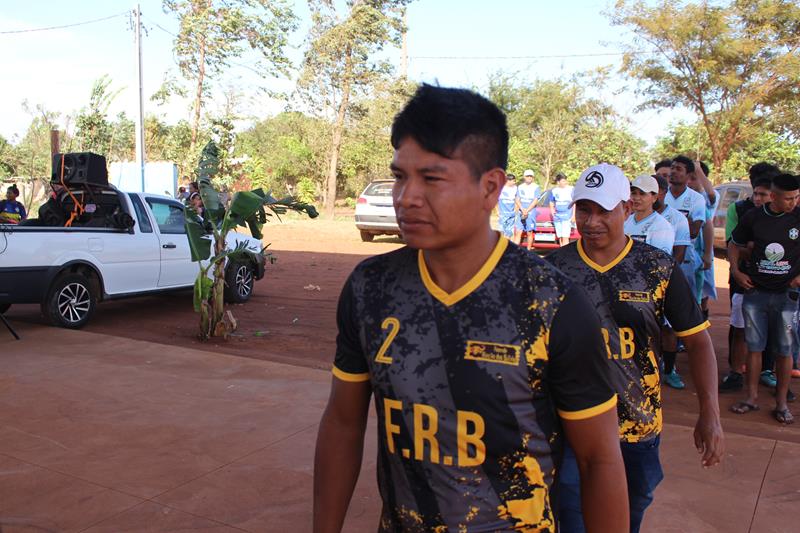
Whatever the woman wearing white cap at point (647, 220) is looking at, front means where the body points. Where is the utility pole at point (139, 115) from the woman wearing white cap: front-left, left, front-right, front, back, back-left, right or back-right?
right

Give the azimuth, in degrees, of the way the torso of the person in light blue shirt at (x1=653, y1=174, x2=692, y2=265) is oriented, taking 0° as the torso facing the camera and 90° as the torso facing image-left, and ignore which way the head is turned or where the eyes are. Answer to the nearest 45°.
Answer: approximately 45°

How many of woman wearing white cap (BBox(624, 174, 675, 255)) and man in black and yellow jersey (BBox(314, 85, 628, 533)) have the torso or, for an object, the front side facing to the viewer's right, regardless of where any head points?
0

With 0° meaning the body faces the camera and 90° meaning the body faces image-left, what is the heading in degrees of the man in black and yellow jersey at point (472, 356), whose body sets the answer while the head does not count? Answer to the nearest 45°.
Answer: approximately 45°

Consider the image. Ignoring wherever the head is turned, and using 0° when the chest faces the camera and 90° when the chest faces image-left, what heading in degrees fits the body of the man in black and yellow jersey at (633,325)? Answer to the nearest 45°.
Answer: approximately 45°

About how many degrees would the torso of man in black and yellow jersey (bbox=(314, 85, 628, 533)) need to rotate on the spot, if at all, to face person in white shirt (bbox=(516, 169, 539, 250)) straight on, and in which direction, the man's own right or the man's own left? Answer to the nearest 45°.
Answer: approximately 135° to the man's own right

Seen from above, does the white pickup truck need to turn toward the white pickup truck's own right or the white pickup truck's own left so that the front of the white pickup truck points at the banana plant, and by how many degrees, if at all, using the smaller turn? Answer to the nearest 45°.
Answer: approximately 90° to the white pickup truck's own right

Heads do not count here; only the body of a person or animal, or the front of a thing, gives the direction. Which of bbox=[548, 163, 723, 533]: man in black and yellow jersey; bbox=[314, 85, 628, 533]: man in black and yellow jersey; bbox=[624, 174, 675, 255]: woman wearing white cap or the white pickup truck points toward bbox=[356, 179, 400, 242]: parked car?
the white pickup truck

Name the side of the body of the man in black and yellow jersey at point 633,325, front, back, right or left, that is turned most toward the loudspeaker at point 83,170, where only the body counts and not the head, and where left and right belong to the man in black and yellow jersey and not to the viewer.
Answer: right

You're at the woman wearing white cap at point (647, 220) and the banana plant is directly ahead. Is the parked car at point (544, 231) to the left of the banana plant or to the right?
right
